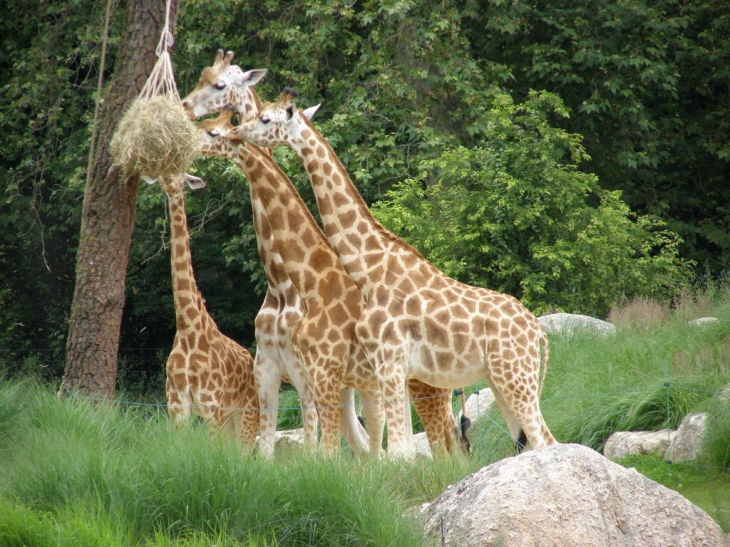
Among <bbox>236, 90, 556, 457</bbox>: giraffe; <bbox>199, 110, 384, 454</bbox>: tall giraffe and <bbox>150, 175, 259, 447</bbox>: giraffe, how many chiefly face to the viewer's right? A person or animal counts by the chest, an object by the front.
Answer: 0

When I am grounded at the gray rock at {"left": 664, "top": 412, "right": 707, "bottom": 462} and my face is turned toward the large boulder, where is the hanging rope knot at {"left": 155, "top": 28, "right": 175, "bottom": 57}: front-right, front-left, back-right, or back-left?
front-right

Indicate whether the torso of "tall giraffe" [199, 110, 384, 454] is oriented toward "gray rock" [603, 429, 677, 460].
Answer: no

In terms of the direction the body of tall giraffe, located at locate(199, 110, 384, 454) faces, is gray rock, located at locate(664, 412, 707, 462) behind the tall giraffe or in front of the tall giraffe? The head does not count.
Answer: behind

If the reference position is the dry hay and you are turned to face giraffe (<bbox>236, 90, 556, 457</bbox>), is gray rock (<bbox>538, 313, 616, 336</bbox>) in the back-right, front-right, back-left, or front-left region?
front-left

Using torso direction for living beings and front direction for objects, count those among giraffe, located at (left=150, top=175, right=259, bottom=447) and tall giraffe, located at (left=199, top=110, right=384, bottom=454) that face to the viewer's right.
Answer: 0

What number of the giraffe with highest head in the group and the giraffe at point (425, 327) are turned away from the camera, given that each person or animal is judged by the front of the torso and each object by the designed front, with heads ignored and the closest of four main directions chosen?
0

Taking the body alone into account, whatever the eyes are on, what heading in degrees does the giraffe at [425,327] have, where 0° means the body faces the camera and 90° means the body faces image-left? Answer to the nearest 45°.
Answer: approximately 90°

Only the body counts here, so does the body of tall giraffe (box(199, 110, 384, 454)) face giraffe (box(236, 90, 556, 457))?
no

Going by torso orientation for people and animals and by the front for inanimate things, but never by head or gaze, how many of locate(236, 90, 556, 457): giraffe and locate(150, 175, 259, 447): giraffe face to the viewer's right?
0
